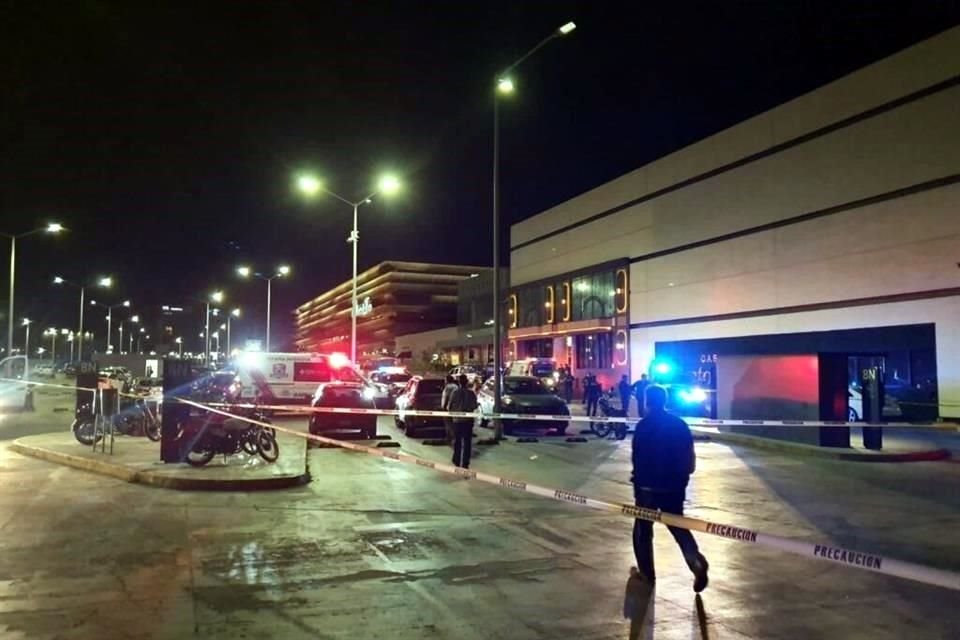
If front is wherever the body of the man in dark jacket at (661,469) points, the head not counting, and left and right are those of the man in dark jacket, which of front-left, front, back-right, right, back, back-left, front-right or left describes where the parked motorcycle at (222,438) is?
front-left

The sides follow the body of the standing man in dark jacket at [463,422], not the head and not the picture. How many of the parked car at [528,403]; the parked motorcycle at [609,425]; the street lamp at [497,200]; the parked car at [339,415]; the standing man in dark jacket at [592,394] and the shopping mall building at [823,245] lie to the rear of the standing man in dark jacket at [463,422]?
0

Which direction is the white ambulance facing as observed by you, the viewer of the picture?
facing to the right of the viewer

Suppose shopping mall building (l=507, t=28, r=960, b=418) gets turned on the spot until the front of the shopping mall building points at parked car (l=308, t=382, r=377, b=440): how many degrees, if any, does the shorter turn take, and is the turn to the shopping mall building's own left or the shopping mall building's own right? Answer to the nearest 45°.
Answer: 0° — it already faces it

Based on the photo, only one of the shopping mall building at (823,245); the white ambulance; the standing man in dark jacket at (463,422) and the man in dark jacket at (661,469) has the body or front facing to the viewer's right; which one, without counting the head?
the white ambulance

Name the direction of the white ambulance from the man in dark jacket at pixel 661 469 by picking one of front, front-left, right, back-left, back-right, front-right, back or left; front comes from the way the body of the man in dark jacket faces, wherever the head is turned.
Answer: front-left

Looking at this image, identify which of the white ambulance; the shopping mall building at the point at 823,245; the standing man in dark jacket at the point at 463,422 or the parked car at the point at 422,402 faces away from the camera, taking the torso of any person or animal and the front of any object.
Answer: the standing man in dark jacket

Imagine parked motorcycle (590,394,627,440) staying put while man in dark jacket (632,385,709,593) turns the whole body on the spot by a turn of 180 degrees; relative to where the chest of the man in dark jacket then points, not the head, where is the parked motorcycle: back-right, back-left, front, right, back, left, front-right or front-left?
back

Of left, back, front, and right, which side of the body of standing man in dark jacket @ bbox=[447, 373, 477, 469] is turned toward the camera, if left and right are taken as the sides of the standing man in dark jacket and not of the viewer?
back

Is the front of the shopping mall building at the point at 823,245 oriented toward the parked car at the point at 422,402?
yes

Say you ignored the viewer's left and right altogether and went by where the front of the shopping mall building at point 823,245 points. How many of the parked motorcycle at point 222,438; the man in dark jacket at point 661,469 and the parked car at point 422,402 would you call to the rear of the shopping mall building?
0

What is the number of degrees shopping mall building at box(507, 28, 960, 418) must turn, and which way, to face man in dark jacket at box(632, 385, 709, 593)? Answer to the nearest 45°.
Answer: approximately 45° to its left

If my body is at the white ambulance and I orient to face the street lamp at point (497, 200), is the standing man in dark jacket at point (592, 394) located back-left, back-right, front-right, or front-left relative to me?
front-left

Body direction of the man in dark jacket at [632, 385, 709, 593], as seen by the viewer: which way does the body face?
away from the camera

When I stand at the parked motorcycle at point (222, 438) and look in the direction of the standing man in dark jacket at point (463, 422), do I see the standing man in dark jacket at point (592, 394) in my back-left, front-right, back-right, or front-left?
front-left

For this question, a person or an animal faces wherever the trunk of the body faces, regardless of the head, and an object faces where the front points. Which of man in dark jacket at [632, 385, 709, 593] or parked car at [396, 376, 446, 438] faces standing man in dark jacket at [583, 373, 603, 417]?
man in dark jacket at [632, 385, 709, 593]

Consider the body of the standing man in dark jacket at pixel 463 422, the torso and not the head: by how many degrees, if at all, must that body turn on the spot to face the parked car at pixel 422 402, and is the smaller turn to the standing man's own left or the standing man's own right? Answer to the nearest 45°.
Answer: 0° — they already face it

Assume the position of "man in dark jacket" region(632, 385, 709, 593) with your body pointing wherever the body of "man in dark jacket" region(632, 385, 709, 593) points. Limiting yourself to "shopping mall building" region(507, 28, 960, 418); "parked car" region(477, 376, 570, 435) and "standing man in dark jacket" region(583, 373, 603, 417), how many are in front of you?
3

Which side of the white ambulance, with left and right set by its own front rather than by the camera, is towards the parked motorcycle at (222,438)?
right

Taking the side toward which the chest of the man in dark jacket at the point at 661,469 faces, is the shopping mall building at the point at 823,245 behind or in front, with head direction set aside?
in front

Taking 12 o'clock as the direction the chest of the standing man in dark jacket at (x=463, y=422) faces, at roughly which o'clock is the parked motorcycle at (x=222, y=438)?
The parked motorcycle is roughly at 9 o'clock from the standing man in dark jacket.
